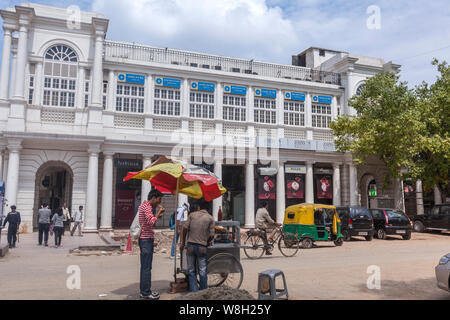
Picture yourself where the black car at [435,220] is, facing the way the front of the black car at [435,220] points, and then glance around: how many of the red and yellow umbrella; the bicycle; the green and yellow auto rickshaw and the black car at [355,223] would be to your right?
0

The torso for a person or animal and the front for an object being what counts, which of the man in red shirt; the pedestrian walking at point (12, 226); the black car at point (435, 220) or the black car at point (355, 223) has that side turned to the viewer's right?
the man in red shirt

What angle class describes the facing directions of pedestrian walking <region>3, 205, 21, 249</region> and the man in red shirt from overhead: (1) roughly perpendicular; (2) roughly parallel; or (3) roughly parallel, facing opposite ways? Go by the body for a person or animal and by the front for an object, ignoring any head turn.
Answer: roughly perpendicular

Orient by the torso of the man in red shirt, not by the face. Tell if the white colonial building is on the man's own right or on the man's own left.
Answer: on the man's own left

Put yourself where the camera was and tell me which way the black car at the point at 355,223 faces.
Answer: facing away from the viewer and to the left of the viewer

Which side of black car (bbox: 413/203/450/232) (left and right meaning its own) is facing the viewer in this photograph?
left

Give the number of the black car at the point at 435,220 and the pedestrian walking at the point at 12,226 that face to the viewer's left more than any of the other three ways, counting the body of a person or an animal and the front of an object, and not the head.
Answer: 1

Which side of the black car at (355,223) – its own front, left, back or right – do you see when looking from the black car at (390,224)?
right

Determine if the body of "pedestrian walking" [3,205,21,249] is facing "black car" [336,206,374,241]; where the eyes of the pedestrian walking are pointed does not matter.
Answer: no

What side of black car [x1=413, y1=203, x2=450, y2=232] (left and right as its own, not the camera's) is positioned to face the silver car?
left

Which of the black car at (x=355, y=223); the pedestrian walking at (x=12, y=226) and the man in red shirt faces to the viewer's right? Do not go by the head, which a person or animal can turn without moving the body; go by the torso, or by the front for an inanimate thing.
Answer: the man in red shirt

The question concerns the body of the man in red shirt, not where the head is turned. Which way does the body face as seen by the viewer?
to the viewer's right
